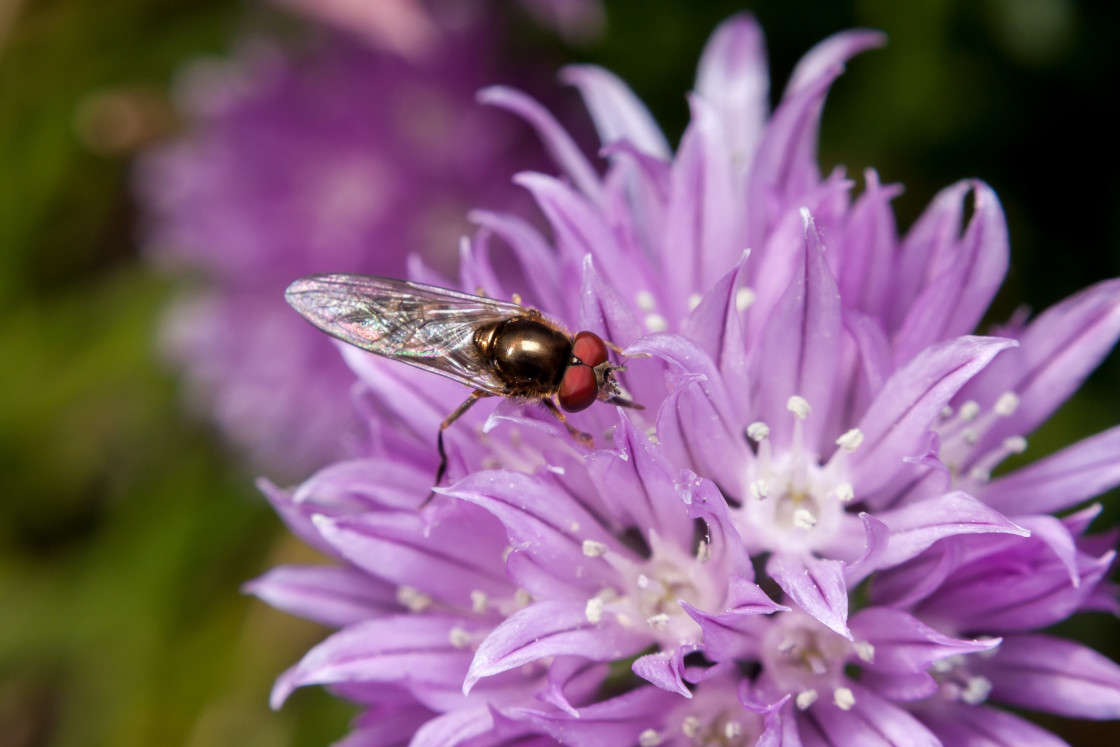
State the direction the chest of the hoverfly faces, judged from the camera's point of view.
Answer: to the viewer's right

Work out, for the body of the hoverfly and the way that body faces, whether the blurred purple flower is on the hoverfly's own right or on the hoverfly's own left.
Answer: on the hoverfly's own left
